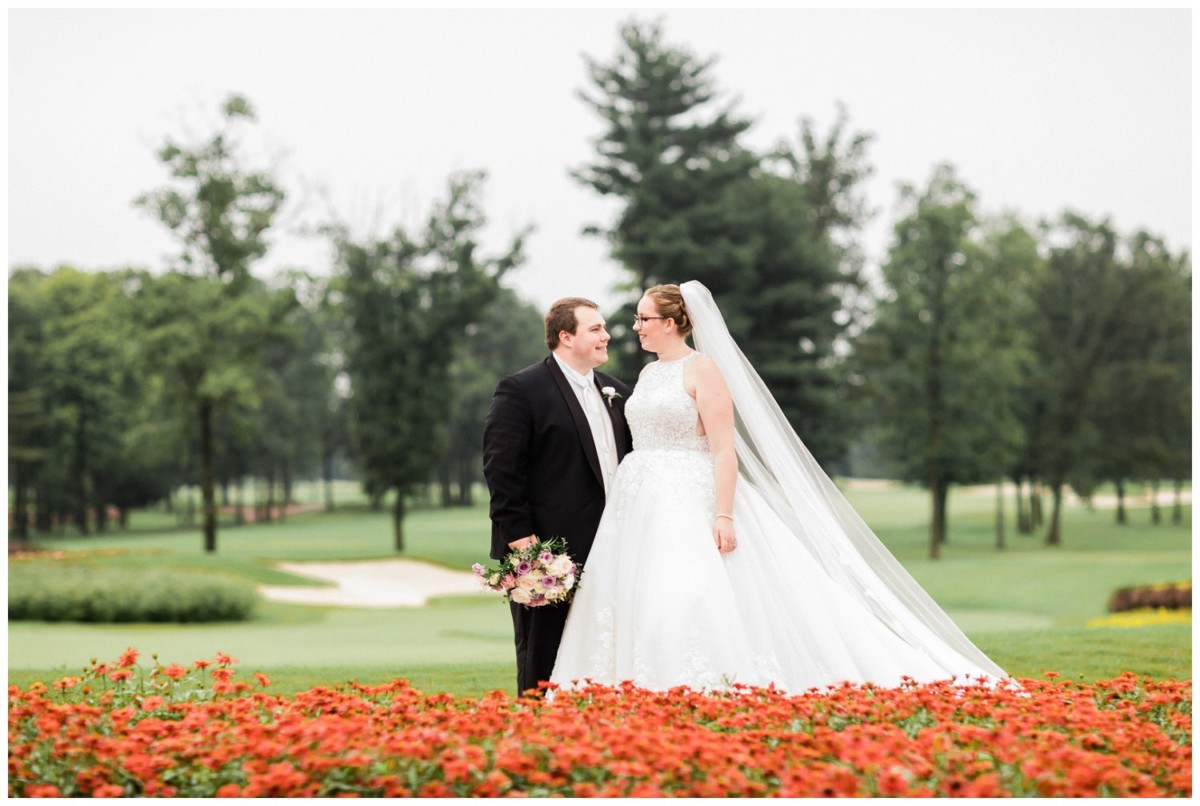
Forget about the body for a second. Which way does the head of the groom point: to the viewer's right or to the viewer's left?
to the viewer's right

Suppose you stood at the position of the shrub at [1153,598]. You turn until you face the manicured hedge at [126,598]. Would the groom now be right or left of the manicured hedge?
left

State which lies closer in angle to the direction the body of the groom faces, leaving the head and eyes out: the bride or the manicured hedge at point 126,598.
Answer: the bride

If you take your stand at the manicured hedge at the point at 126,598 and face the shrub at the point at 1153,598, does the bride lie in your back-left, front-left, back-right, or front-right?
front-right

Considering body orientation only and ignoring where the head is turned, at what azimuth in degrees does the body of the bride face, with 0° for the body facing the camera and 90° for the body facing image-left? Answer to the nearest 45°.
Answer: approximately 45°

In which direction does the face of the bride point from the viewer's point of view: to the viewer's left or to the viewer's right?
to the viewer's left

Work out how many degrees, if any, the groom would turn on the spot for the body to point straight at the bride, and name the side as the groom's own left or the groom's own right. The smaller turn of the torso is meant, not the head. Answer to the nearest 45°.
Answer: approximately 45° to the groom's own left

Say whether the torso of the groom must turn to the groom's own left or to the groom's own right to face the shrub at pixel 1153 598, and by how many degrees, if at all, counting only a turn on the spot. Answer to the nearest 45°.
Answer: approximately 90° to the groom's own left

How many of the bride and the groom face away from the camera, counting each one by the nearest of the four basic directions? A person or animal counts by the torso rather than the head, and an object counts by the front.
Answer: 0

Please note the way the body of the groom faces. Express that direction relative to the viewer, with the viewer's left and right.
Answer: facing the viewer and to the right of the viewer

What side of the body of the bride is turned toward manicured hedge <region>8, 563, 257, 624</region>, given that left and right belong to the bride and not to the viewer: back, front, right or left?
right
